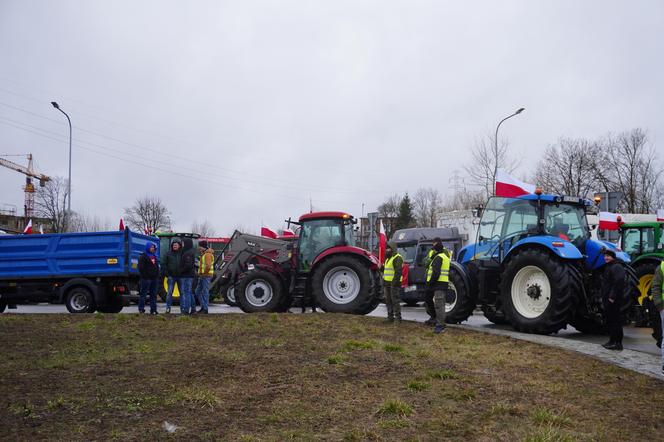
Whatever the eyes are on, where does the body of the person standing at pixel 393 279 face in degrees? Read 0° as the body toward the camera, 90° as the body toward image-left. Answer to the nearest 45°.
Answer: approximately 45°

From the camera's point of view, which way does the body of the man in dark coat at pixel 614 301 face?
to the viewer's left

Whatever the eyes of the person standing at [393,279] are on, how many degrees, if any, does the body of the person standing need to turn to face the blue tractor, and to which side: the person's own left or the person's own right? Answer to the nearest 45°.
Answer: approximately 135° to the person's own left

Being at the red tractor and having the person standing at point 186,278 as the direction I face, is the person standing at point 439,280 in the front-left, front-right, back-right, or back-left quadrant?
back-left

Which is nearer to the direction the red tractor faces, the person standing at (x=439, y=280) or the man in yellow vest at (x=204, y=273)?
the man in yellow vest

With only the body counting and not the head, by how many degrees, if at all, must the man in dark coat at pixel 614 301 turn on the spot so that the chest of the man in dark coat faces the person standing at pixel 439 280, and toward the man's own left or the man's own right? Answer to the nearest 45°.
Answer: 0° — they already face them

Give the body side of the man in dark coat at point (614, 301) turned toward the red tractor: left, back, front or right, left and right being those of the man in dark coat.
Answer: front

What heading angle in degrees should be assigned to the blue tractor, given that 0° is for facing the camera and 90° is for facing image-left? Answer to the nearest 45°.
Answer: approximately 135°

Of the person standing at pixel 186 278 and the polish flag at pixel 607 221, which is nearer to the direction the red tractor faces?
the person standing

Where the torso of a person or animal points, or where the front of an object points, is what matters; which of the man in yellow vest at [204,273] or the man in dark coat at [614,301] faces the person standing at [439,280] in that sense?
the man in dark coat
